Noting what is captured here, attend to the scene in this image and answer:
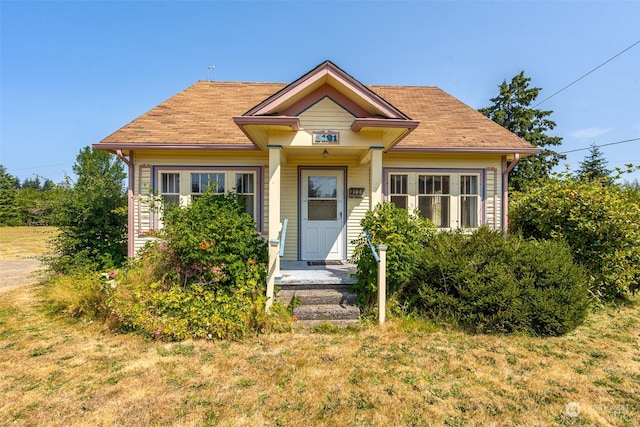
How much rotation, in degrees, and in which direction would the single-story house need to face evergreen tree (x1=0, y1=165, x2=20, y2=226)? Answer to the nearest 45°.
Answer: approximately 135° to its right

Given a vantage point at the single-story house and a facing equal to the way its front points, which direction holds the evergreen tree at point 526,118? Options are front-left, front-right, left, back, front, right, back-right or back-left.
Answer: back-left

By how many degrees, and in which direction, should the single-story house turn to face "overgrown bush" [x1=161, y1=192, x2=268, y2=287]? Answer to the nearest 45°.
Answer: approximately 45° to its right

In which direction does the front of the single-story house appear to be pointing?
toward the camera

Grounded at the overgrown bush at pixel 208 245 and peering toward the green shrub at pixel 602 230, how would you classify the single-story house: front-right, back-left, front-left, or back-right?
front-left

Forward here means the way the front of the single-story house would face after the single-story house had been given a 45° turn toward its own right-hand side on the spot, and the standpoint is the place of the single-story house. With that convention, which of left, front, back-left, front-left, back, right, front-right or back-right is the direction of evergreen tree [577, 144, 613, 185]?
back

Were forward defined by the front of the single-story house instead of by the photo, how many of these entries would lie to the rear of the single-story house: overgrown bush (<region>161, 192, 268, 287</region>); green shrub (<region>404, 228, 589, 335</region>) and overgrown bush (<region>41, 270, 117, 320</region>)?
0

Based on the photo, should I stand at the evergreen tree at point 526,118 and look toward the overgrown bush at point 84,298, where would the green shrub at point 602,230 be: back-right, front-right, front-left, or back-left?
front-left

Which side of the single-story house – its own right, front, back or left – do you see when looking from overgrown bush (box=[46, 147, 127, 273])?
right

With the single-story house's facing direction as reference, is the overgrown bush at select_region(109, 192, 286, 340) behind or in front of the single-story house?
in front

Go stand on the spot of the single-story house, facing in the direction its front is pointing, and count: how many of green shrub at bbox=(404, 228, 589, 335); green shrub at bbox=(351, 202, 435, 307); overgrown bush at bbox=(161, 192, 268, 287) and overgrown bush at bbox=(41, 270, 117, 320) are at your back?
0

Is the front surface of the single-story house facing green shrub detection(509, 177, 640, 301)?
no

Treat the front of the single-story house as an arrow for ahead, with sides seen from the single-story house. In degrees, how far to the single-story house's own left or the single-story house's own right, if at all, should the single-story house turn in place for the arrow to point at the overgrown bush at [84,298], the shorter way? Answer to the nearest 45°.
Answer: approximately 45° to the single-story house's own right

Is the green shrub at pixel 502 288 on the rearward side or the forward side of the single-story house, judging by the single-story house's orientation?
on the forward side

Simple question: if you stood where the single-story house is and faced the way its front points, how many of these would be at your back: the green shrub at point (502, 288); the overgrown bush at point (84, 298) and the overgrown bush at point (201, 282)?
0
